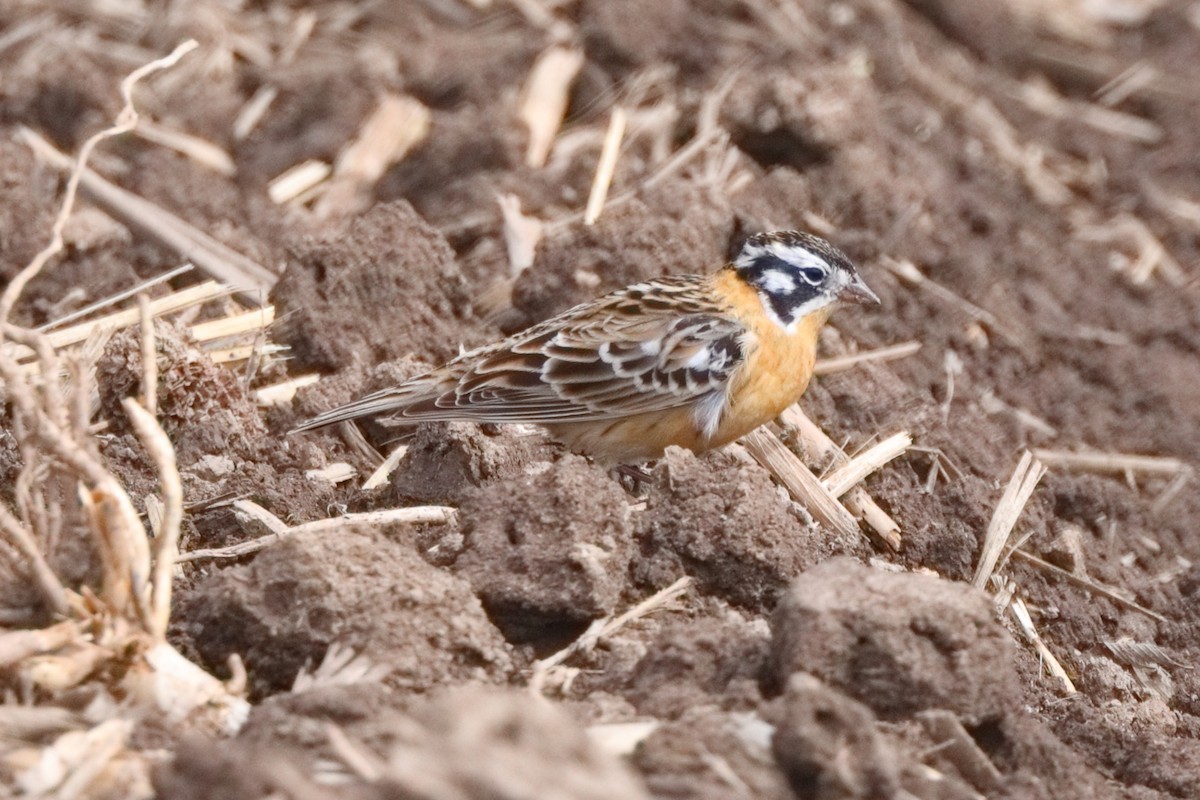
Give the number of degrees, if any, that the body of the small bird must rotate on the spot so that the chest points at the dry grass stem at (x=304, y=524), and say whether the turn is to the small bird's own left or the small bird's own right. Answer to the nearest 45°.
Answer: approximately 135° to the small bird's own right

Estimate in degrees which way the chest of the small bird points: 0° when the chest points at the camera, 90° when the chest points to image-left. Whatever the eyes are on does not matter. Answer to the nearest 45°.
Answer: approximately 270°

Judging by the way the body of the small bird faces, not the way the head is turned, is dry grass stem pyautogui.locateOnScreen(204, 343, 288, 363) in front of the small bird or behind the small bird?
behind

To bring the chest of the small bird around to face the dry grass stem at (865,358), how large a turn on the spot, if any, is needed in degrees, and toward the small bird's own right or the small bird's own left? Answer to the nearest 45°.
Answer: approximately 45° to the small bird's own left

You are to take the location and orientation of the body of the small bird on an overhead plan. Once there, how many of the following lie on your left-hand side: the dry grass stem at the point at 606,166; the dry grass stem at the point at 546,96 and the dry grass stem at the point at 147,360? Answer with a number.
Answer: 2

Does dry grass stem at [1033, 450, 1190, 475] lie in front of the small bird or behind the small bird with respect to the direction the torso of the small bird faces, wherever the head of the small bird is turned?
in front

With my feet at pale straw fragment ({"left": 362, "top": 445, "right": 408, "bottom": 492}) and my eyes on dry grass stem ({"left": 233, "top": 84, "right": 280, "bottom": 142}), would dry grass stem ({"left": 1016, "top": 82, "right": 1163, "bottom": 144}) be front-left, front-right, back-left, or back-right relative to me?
front-right

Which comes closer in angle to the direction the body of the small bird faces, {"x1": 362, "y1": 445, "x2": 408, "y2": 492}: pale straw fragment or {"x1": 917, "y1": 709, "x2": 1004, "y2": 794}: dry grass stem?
the dry grass stem

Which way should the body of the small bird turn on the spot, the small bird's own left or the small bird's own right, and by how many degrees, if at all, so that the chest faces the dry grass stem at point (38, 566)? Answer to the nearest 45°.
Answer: approximately 135° to the small bird's own right

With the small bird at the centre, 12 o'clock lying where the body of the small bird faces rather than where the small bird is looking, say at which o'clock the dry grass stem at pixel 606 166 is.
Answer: The dry grass stem is roughly at 9 o'clock from the small bird.

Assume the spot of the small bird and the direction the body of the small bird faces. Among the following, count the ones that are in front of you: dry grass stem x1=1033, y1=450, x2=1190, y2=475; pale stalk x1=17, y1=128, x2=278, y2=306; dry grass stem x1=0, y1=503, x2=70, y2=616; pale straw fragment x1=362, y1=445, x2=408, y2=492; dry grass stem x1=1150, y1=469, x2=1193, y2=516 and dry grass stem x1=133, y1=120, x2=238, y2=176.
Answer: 2

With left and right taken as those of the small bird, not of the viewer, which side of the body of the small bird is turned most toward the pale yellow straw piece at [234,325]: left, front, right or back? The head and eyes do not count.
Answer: back

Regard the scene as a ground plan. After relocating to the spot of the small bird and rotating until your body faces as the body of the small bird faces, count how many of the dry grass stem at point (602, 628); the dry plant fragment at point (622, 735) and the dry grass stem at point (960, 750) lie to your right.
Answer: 3

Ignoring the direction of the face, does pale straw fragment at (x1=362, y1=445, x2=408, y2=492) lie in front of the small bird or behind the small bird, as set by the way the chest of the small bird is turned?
behind
